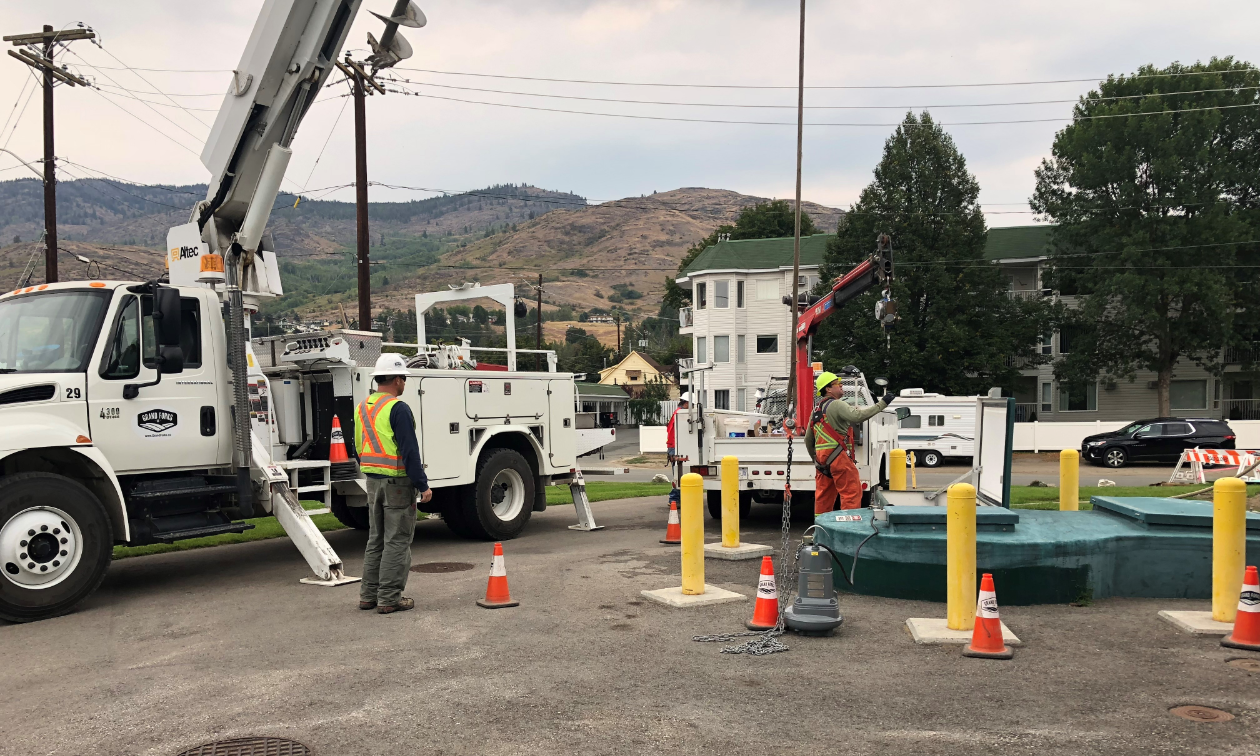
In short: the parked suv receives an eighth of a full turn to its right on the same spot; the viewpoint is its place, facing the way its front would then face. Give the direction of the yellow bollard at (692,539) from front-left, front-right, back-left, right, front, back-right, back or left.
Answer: back-left

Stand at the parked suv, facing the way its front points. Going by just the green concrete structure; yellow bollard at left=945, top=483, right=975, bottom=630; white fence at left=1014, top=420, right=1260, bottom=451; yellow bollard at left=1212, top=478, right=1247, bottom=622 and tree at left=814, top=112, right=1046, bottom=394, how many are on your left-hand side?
3

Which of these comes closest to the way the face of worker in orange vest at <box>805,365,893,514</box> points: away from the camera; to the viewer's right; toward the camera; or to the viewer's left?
to the viewer's right

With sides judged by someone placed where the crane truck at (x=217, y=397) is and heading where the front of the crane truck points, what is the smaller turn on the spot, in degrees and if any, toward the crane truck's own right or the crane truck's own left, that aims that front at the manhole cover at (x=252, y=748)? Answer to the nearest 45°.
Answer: approximately 45° to the crane truck's own left

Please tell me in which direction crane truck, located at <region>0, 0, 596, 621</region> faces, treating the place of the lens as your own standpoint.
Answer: facing the viewer and to the left of the viewer

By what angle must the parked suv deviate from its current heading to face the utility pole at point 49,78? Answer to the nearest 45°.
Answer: approximately 45° to its left

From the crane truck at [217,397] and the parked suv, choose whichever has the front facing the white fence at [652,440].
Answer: the parked suv

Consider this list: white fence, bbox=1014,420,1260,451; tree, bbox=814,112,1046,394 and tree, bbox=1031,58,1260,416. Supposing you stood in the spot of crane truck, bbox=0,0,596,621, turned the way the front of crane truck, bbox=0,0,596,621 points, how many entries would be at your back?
3

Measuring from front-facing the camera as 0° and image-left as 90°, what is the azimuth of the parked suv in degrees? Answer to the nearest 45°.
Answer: approximately 90°

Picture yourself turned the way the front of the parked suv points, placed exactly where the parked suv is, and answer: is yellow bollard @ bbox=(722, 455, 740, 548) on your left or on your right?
on your left

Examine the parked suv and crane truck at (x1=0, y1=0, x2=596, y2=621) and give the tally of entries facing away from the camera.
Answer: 0

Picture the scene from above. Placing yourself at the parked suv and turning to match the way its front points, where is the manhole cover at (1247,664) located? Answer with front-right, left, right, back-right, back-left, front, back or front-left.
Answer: left
